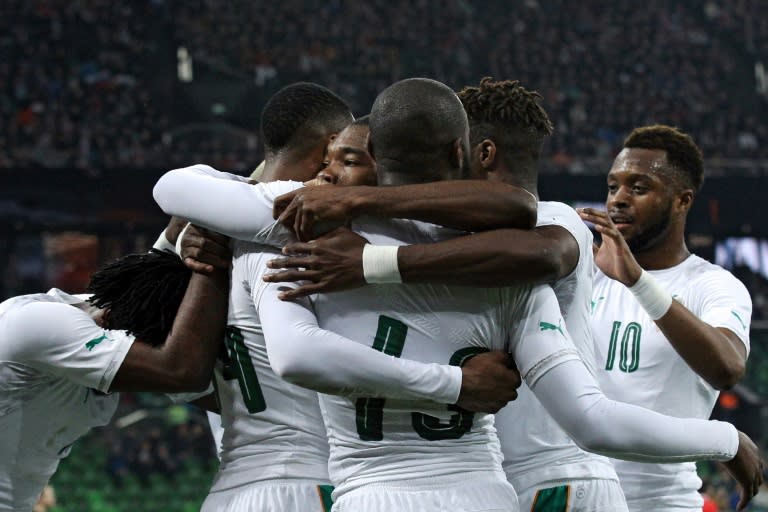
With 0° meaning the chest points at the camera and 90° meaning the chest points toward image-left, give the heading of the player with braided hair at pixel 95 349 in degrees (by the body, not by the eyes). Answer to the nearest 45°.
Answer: approximately 270°
